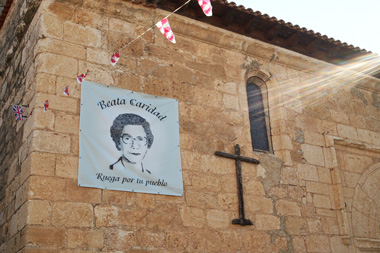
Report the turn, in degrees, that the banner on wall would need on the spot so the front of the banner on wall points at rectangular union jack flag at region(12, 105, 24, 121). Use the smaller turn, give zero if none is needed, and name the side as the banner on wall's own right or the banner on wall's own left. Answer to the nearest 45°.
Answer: approximately 135° to the banner on wall's own right

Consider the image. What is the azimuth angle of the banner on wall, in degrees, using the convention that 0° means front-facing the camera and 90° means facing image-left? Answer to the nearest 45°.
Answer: approximately 315°

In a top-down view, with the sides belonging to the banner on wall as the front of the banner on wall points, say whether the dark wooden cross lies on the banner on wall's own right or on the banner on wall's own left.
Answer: on the banner on wall's own left
